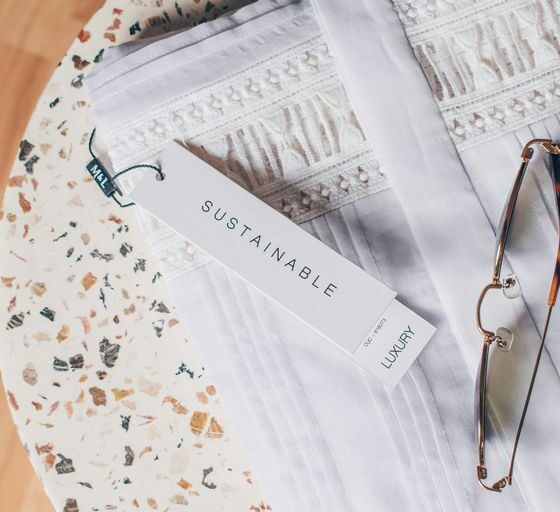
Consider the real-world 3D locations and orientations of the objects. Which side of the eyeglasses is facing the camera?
left
